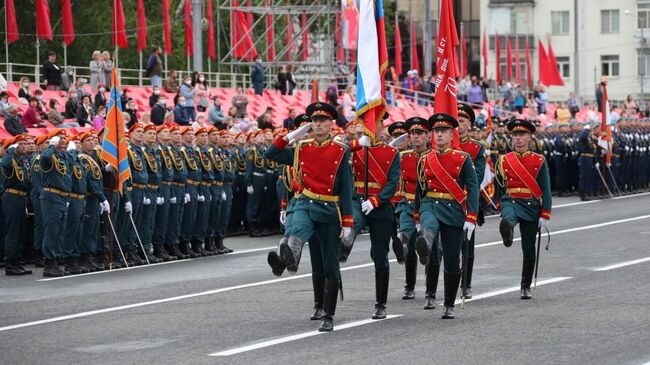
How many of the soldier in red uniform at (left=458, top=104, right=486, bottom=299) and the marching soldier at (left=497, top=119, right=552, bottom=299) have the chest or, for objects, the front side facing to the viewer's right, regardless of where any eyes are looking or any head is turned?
0

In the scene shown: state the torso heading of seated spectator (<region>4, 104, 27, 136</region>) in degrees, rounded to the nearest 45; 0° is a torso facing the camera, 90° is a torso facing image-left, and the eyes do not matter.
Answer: approximately 315°

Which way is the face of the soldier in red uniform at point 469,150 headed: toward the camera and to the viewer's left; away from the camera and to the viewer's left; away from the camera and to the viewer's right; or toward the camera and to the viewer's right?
toward the camera and to the viewer's left

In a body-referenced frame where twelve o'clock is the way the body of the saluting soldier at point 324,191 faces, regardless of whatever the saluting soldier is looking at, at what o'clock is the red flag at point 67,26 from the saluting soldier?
The red flag is roughly at 4 o'clock from the saluting soldier.

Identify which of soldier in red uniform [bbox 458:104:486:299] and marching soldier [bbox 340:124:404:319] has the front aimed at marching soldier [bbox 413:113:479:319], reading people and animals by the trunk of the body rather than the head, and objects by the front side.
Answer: the soldier in red uniform

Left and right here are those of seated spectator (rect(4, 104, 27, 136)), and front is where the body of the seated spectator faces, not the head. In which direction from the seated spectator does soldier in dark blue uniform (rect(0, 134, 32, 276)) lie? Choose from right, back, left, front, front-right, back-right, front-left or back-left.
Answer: front-right

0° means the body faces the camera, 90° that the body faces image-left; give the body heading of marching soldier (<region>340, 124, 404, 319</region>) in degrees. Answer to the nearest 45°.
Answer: approximately 45°

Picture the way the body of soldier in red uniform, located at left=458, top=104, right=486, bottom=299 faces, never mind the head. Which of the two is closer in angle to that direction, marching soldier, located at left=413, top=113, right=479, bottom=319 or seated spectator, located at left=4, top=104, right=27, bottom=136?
the marching soldier

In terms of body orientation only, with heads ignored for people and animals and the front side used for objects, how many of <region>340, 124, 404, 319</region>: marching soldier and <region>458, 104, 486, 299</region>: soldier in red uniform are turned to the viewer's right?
0
